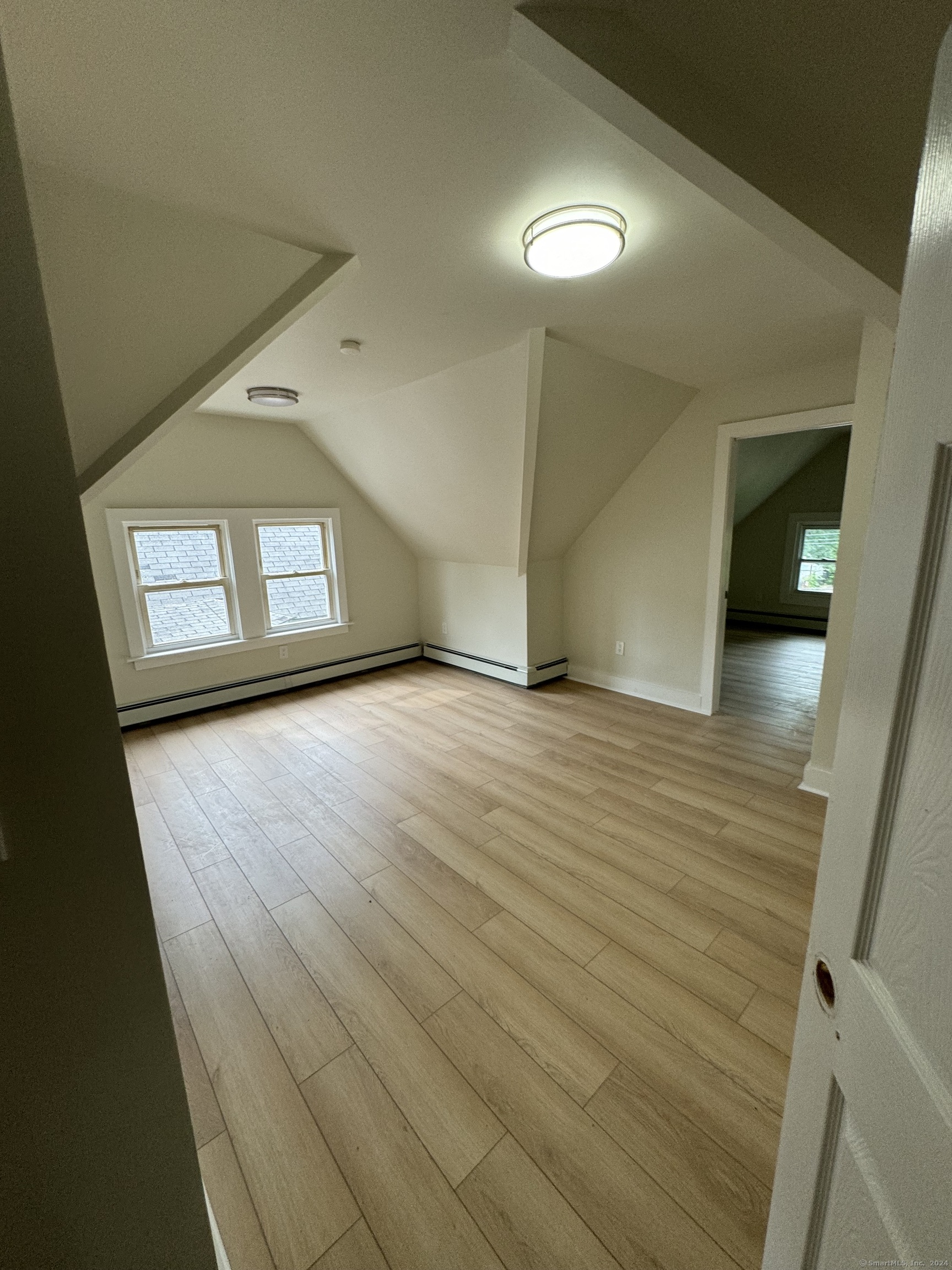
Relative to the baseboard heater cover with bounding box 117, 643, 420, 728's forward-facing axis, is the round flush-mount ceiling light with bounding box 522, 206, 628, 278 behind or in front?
in front

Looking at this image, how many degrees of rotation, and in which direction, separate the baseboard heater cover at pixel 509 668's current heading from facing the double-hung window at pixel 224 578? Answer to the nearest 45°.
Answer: approximately 45° to its right

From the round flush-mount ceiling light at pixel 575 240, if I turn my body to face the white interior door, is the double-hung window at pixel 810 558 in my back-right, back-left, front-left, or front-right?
back-left

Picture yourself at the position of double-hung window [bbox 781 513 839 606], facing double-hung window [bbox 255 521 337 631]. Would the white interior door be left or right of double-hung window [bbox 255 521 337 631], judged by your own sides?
left

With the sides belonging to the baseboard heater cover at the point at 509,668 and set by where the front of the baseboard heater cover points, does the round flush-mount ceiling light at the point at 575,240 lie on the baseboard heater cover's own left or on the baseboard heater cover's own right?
on the baseboard heater cover's own left

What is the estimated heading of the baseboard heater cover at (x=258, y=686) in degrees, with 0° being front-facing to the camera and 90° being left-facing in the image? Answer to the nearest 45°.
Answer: approximately 315°

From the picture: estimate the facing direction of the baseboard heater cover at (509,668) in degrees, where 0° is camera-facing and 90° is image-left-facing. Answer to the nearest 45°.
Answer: approximately 45°

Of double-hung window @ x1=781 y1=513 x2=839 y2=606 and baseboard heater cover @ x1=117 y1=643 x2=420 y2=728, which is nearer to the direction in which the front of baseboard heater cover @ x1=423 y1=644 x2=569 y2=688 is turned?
the baseboard heater cover

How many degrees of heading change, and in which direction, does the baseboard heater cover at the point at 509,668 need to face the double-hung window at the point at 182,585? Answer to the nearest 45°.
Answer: approximately 45° to its right

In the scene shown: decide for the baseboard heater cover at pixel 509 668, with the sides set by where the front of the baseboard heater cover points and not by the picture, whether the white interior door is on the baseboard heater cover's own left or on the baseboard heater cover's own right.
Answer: on the baseboard heater cover's own left
